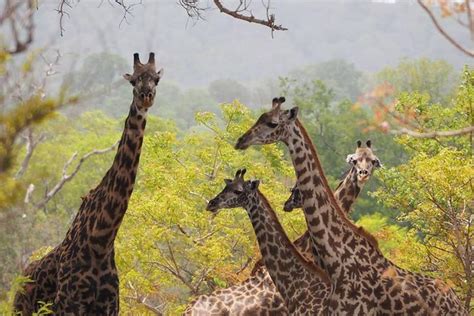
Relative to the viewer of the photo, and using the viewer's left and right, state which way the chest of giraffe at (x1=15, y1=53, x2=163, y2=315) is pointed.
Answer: facing the viewer and to the right of the viewer

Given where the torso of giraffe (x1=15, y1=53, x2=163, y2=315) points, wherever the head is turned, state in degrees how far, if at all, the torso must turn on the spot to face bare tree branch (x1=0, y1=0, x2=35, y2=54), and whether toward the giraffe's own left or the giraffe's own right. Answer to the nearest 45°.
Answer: approximately 45° to the giraffe's own right

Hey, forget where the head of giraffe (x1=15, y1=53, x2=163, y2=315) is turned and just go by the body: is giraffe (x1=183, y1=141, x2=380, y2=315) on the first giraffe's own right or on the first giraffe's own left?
on the first giraffe's own left

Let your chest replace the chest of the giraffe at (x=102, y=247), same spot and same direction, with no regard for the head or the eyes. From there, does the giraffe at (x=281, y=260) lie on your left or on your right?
on your left

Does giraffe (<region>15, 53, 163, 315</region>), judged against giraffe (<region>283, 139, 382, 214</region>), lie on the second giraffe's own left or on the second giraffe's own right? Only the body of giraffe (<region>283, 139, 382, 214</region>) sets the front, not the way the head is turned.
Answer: on the second giraffe's own right

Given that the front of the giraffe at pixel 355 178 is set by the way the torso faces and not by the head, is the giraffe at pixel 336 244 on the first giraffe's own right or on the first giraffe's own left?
on the first giraffe's own right

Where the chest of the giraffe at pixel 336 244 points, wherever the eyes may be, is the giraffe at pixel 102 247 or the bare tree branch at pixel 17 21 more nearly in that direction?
the giraffe

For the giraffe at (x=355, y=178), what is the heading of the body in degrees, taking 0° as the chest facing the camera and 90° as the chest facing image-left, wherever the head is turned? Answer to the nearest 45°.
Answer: approximately 315°

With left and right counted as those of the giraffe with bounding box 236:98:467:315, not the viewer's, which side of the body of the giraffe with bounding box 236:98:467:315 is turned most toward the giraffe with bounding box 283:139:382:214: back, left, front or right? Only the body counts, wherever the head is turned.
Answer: right

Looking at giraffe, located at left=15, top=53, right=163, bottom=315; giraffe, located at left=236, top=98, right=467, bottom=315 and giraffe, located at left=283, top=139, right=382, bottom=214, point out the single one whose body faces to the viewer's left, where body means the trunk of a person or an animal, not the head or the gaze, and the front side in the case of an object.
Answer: giraffe, located at left=236, top=98, right=467, bottom=315

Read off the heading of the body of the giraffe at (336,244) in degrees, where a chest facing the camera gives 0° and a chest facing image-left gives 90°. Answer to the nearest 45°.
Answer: approximately 90°

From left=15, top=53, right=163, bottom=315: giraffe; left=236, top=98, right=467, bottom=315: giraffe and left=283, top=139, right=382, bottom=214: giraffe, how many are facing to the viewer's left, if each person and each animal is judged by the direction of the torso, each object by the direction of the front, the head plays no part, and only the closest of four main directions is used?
1
